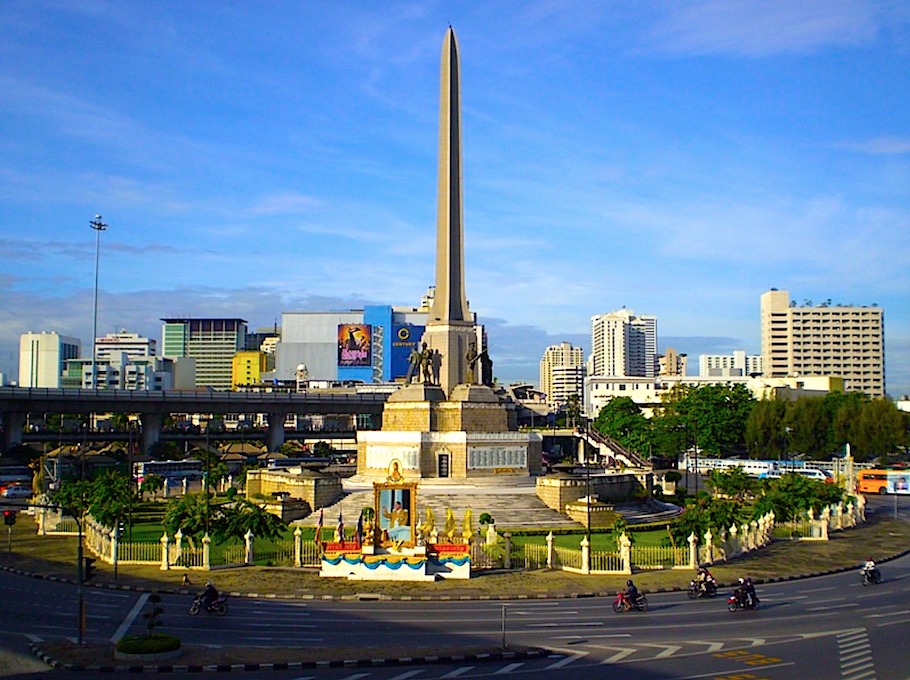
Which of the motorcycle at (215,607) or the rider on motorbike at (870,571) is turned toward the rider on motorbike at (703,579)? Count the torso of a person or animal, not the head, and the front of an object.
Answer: the rider on motorbike at (870,571)

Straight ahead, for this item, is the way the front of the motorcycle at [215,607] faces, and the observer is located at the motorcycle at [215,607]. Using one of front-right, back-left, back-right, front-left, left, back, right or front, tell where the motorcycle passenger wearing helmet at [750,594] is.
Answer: back

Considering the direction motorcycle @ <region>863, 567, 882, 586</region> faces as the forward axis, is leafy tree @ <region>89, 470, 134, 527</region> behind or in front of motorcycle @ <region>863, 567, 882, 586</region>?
in front

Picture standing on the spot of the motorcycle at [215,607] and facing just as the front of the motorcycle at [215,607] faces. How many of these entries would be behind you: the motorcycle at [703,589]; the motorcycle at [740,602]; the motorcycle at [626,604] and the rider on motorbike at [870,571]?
4

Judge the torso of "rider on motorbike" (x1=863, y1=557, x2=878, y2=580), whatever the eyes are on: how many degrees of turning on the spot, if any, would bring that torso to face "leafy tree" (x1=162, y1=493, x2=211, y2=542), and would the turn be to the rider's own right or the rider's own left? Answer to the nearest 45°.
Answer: approximately 45° to the rider's own right

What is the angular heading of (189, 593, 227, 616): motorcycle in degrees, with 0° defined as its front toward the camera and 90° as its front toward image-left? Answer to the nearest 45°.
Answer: approximately 90°

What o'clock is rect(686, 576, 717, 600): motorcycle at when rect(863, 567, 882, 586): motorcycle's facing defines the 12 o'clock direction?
rect(686, 576, 717, 600): motorcycle is roughly at 12 o'clock from rect(863, 567, 882, 586): motorcycle.

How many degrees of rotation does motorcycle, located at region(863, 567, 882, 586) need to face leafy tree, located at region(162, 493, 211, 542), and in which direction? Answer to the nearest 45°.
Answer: approximately 45° to its right

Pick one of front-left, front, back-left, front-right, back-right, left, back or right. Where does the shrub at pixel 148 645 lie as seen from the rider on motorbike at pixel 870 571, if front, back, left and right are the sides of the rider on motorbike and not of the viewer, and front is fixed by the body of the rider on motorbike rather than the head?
front

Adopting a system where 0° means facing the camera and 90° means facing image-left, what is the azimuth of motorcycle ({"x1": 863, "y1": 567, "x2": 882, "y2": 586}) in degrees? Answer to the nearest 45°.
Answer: approximately 45°

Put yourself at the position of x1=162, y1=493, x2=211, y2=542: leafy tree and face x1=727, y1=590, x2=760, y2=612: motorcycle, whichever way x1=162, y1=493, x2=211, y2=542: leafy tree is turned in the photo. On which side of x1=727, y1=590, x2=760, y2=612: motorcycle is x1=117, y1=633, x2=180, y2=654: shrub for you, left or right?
right

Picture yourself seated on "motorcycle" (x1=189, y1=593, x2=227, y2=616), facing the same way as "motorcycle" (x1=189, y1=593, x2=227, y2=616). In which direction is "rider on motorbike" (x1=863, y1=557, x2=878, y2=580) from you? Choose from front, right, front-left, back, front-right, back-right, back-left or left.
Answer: back

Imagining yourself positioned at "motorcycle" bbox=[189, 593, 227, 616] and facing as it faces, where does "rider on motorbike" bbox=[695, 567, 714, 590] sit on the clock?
The rider on motorbike is roughly at 6 o'clock from the motorcycle.

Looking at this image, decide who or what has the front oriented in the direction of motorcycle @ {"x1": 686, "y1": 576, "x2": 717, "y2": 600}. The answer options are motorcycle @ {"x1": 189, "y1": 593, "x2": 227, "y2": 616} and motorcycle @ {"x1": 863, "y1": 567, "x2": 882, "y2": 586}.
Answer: motorcycle @ {"x1": 863, "y1": 567, "x2": 882, "y2": 586}

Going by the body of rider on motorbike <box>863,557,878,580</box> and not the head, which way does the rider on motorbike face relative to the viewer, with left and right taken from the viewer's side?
facing the viewer and to the left of the viewer

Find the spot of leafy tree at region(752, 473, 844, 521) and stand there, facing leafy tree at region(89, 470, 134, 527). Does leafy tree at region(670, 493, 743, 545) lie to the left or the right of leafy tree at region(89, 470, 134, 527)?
left

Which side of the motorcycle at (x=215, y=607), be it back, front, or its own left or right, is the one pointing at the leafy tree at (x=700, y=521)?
back

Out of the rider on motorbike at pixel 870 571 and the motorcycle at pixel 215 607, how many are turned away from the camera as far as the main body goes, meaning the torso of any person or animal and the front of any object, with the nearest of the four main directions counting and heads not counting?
0

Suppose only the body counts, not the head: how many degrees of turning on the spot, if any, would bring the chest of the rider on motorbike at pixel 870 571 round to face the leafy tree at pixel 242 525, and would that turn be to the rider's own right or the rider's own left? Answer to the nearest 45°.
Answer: approximately 45° to the rider's own right
